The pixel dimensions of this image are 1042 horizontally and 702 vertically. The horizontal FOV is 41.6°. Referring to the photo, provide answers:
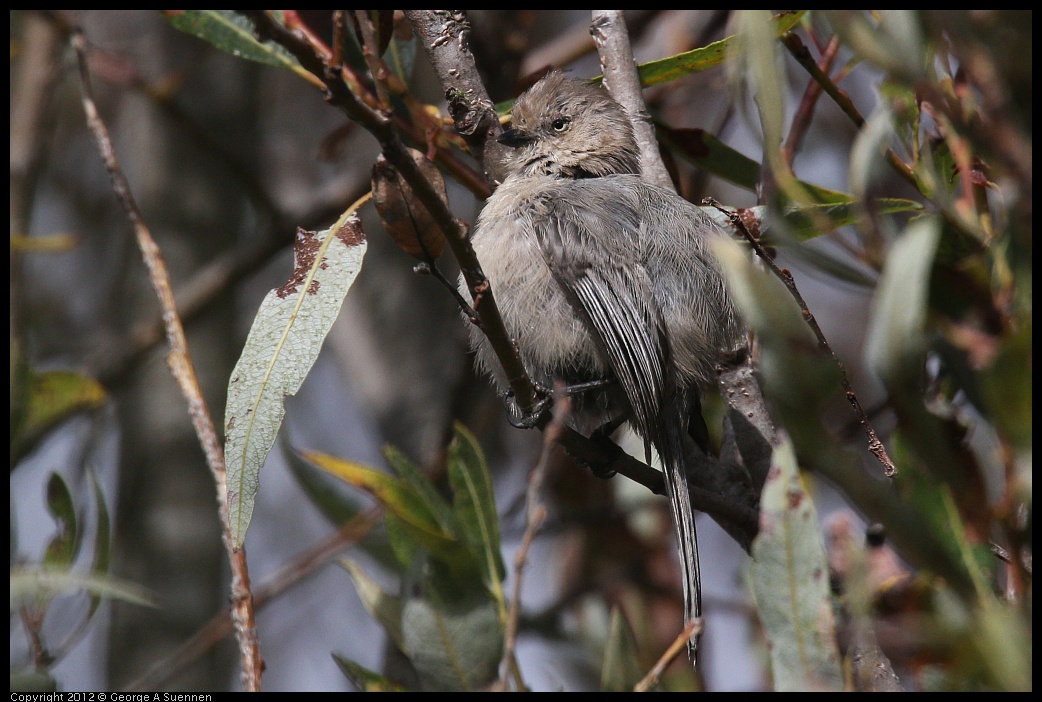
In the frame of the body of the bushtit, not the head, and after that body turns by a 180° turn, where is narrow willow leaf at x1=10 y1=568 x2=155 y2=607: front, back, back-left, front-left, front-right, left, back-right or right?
back-right

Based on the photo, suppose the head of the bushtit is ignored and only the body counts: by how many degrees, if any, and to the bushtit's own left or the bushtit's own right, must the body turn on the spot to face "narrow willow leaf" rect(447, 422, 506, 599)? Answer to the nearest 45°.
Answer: approximately 45° to the bushtit's own left

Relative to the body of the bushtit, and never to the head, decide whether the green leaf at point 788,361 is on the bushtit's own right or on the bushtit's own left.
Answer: on the bushtit's own left

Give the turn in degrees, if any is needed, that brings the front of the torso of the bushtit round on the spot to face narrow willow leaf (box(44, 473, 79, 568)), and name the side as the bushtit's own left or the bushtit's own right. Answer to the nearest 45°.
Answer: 0° — it already faces it

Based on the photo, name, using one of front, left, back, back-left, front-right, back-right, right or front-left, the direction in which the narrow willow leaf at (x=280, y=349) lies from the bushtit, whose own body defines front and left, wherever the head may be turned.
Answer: front-left

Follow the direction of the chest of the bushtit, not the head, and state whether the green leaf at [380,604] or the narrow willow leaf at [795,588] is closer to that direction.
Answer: the green leaf

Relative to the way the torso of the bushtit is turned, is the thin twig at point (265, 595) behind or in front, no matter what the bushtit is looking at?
in front

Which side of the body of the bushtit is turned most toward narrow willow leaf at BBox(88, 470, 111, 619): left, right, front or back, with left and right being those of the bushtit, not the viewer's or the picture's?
front

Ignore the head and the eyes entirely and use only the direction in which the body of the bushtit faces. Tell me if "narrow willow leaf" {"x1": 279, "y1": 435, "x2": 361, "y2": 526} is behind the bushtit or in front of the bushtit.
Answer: in front

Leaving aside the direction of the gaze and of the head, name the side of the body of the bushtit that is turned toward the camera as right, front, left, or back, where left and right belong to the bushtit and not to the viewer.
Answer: left
